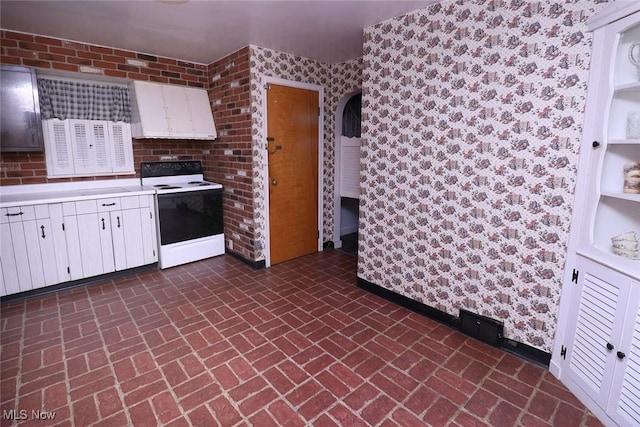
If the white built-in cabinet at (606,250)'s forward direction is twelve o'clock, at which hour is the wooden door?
The wooden door is roughly at 2 o'clock from the white built-in cabinet.

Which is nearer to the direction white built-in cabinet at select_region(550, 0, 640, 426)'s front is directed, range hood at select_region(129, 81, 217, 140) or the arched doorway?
the range hood

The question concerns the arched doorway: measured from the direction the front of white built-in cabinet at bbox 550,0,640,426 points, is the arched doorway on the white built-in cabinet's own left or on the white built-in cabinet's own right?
on the white built-in cabinet's own right

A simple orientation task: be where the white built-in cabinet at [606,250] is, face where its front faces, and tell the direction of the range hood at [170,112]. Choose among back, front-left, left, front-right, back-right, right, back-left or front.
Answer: front-right

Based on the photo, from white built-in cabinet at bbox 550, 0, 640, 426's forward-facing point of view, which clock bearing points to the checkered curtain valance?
The checkered curtain valance is roughly at 1 o'clock from the white built-in cabinet.

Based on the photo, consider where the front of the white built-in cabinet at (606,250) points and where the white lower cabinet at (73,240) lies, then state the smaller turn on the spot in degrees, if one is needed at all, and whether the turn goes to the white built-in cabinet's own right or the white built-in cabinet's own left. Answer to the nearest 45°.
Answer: approximately 45° to the white built-in cabinet's own right

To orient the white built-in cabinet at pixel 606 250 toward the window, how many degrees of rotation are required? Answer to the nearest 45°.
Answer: approximately 45° to its right

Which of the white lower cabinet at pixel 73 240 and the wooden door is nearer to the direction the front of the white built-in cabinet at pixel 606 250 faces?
the white lower cabinet

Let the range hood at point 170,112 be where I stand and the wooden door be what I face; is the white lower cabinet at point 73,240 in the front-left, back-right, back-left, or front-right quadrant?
back-right

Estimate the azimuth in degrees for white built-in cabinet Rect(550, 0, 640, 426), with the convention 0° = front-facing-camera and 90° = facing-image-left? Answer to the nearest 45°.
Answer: approximately 45°

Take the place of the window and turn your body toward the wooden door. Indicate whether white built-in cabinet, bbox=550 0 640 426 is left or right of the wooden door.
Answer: right
